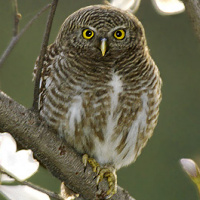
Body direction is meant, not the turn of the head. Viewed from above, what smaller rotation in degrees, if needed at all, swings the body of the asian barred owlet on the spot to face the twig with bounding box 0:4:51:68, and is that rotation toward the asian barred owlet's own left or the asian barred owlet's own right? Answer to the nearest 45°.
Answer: approximately 135° to the asian barred owlet's own right

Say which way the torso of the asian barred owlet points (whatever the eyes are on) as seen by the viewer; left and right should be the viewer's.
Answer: facing the viewer
